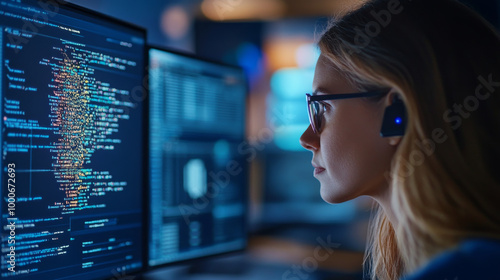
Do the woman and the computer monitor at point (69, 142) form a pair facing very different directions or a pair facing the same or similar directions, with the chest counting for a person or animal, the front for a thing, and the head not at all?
very different directions

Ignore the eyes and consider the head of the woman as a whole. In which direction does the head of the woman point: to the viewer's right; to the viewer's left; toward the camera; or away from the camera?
to the viewer's left

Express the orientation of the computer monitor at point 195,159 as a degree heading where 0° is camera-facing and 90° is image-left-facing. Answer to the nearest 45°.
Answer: approximately 315°

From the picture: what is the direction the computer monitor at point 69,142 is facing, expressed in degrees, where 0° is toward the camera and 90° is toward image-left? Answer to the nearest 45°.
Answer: approximately 315°

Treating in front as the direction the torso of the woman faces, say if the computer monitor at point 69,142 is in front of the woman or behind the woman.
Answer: in front

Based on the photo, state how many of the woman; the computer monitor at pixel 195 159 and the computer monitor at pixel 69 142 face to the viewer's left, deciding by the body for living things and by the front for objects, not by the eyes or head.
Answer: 1

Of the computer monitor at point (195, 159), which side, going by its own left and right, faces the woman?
front

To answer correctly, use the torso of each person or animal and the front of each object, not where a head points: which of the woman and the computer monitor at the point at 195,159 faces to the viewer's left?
the woman

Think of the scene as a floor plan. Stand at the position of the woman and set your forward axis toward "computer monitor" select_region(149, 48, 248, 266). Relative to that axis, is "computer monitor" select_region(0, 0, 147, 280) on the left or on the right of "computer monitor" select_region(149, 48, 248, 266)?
left

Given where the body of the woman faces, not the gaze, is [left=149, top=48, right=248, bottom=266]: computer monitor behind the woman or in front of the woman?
in front

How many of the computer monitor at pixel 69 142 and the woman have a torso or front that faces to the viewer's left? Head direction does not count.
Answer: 1

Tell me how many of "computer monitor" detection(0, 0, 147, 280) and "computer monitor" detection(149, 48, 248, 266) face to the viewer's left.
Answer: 0

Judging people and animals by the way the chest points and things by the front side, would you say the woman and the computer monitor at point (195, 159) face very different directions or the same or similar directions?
very different directions

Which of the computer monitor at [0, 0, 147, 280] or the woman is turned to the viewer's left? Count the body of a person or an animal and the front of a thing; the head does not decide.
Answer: the woman

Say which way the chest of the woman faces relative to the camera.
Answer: to the viewer's left

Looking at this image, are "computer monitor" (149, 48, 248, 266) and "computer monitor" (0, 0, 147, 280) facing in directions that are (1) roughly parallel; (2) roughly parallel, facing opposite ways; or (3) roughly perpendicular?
roughly parallel
